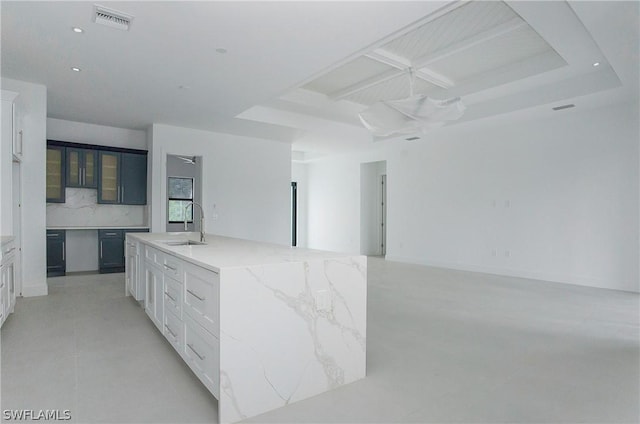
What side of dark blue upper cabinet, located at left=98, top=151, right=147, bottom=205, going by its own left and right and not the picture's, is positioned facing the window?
left

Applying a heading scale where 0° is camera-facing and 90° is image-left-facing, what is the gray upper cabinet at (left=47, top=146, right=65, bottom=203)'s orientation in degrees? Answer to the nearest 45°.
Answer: approximately 0°

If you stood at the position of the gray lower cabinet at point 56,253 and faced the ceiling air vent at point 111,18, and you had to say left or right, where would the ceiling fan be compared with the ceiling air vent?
left

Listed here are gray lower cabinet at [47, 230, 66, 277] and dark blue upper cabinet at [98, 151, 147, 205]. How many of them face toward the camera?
2

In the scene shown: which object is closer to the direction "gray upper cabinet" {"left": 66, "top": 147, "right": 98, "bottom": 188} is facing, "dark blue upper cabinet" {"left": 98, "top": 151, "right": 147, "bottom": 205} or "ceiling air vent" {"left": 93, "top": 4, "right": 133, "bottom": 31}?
the ceiling air vent
